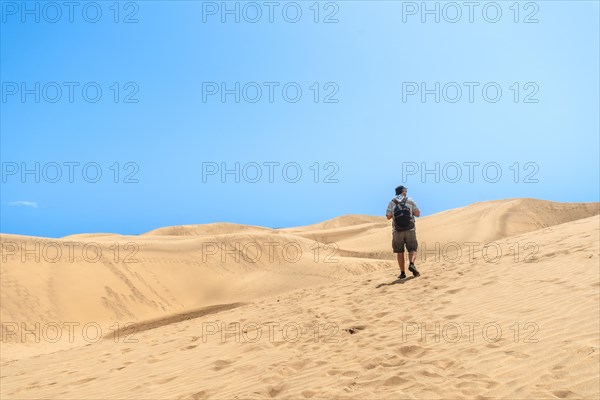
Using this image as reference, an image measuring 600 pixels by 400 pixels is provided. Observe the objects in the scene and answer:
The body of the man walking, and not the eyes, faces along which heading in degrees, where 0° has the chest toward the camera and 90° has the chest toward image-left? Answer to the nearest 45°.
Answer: approximately 180°
